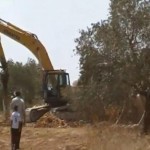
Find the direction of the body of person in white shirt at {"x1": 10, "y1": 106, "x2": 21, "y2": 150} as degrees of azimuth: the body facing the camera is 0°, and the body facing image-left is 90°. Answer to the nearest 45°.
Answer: approximately 180°

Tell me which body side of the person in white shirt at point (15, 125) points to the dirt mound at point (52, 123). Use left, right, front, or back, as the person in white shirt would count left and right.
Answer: front

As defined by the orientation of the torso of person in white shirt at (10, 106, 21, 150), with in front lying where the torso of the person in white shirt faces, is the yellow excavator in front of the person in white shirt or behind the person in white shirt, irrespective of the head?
in front
